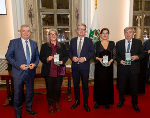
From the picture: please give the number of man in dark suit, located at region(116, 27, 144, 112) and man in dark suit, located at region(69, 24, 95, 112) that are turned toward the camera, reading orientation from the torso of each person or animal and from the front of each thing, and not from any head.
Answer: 2

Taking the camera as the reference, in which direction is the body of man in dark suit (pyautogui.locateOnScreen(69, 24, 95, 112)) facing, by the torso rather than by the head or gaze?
toward the camera

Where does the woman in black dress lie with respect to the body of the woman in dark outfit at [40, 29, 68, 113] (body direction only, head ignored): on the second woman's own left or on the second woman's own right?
on the second woman's own left

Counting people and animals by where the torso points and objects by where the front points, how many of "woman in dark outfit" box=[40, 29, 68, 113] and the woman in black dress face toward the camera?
2

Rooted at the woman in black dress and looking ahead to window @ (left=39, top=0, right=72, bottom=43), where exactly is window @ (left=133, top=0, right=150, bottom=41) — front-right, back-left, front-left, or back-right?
front-right

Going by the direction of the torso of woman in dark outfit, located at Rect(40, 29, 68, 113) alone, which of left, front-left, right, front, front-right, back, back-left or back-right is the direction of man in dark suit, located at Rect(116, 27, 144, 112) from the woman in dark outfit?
left

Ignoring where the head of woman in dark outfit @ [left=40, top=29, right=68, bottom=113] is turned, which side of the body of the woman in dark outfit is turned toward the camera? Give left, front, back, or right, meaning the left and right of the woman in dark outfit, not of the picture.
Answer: front

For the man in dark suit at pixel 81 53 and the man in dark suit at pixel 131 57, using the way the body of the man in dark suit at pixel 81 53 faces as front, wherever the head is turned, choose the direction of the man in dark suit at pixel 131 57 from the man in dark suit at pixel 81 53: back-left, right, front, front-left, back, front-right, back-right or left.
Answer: left

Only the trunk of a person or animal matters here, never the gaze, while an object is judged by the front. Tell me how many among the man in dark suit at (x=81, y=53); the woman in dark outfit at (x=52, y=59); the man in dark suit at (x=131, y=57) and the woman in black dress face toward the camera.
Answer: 4

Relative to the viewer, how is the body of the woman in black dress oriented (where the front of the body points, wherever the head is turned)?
toward the camera

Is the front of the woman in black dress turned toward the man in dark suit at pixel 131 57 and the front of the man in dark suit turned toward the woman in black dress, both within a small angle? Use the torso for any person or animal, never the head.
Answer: no

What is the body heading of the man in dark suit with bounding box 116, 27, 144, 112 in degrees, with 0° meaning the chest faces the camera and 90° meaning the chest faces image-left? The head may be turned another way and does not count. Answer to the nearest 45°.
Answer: approximately 0°

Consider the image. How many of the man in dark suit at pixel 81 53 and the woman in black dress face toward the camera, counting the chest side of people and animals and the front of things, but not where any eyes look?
2

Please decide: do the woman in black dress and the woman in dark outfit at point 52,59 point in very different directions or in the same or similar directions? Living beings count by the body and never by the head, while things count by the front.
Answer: same or similar directions

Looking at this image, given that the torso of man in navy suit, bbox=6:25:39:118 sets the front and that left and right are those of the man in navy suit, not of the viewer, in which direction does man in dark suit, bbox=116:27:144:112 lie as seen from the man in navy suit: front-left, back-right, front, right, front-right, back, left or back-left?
front-left

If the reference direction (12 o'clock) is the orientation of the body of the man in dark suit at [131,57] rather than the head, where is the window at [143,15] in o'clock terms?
The window is roughly at 6 o'clock from the man in dark suit.
